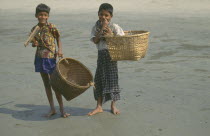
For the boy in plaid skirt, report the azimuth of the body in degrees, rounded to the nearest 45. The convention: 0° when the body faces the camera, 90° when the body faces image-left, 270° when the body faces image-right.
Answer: approximately 0°
